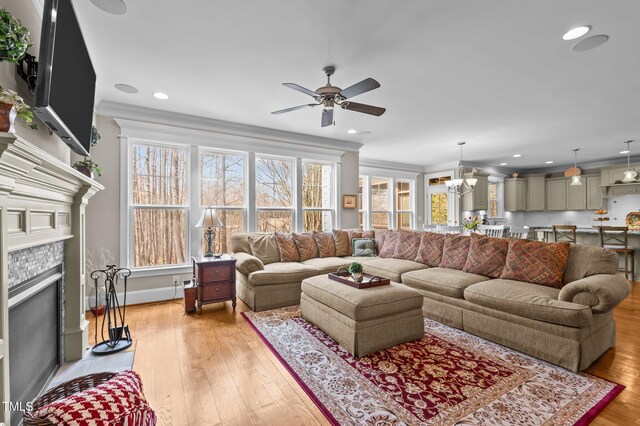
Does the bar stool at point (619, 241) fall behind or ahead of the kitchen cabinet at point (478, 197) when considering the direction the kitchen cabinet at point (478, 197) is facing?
ahead

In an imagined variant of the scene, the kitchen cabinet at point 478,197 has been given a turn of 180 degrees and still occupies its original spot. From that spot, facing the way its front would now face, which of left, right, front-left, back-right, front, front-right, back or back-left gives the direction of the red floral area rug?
back-left

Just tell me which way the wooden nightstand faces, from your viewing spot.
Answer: facing the viewer

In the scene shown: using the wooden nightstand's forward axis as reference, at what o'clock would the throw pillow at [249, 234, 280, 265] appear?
The throw pillow is roughly at 8 o'clock from the wooden nightstand.

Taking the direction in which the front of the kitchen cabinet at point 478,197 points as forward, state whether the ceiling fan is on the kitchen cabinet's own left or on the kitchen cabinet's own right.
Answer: on the kitchen cabinet's own right

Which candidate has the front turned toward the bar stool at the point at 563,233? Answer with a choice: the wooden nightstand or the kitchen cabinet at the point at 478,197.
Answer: the kitchen cabinet

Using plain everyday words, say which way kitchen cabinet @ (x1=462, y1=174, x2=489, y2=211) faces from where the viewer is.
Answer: facing the viewer and to the right of the viewer

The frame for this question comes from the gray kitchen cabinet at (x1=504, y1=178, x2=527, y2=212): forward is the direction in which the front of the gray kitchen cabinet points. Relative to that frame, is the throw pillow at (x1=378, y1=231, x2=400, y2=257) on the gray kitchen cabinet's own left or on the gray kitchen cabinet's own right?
on the gray kitchen cabinet's own right

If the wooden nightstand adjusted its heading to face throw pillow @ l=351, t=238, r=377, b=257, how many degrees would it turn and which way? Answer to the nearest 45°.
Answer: approximately 90° to its left

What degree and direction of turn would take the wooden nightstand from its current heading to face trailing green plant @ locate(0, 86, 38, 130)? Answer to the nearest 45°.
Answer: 0° — it already faces it
